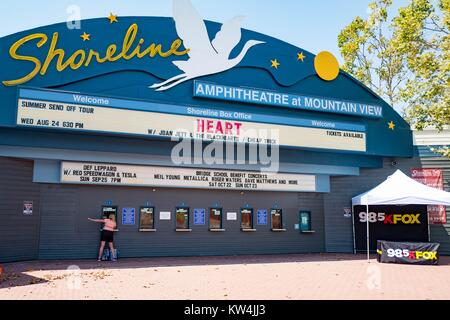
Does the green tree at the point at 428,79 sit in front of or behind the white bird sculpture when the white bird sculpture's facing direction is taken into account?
in front

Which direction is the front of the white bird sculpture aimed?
to the viewer's right

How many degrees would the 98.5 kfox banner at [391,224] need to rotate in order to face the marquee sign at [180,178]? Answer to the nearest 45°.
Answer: approximately 45° to its right

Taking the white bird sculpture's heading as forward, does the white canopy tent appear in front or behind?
in front

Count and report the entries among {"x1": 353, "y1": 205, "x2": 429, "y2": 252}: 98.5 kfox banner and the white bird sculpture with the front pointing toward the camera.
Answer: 1

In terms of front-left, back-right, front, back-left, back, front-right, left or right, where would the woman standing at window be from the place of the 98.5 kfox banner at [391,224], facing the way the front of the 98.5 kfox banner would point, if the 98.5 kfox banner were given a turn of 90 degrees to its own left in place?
back-right

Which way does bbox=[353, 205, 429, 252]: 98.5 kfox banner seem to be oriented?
toward the camera

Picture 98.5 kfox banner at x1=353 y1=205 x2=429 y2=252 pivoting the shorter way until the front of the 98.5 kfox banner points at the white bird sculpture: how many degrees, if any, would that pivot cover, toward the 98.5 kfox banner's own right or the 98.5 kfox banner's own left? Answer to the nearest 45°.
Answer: approximately 45° to the 98.5 kfox banner's own right
